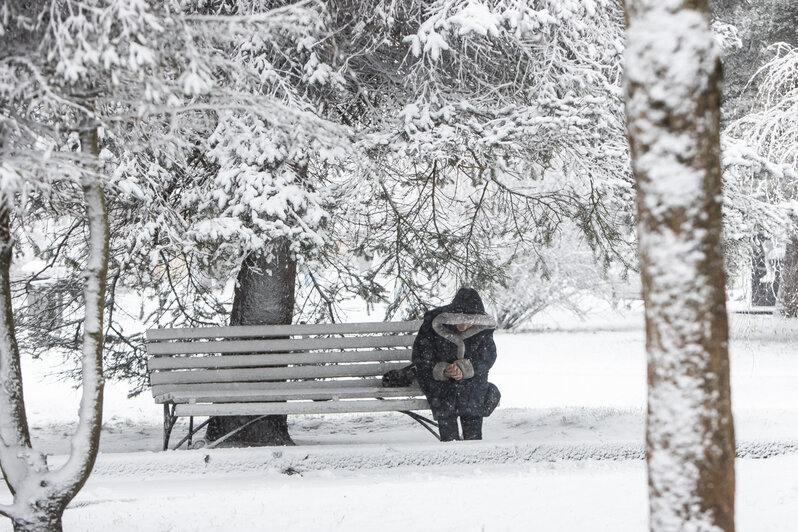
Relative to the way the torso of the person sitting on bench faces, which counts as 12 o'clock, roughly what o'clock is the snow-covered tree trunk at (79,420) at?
The snow-covered tree trunk is roughly at 1 o'clock from the person sitting on bench.

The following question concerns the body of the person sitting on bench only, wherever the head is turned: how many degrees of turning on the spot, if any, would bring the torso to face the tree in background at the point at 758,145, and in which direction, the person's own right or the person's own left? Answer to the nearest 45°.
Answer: approximately 135° to the person's own left

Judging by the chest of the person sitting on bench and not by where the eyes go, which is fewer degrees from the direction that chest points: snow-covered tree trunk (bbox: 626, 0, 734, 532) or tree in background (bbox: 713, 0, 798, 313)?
the snow-covered tree trunk

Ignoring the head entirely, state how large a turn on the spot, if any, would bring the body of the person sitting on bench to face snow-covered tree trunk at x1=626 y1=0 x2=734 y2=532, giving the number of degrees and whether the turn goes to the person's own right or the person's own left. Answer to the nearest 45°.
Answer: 0° — they already face it

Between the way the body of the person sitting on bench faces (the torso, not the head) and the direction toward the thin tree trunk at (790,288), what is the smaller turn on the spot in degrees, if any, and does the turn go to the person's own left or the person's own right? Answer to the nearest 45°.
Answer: approximately 135° to the person's own left

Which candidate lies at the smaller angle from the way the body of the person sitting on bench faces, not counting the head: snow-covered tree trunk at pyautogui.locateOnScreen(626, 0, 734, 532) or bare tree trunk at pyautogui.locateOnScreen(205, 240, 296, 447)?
the snow-covered tree trunk

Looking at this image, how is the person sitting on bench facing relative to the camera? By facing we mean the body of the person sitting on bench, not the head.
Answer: toward the camera

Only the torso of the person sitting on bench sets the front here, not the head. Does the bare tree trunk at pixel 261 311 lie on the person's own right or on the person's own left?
on the person's own right

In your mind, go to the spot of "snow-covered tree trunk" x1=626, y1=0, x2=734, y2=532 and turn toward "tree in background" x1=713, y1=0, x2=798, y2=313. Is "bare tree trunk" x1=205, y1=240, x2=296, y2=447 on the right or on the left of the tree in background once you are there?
left
